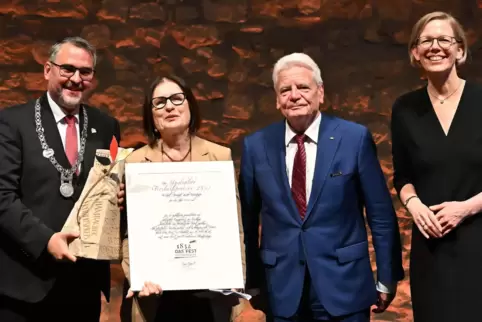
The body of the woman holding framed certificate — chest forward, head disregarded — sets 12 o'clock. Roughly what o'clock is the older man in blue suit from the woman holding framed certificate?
The older man in blue suit is roughly at 9 o'clock from the woman holding framed certificate.

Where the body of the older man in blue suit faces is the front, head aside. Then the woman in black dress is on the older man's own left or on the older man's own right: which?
on the older man's own left

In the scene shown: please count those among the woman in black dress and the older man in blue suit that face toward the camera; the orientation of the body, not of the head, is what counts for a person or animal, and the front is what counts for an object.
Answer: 2

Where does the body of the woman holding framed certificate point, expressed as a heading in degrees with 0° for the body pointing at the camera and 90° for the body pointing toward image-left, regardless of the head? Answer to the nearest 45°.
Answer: approximately 0°

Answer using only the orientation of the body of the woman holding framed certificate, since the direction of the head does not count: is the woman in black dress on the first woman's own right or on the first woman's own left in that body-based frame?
on the first woman's own left

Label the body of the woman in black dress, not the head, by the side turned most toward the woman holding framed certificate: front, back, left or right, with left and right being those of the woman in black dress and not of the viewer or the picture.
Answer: right

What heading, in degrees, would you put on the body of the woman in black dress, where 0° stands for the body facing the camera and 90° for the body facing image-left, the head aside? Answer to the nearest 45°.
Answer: approximately 0°

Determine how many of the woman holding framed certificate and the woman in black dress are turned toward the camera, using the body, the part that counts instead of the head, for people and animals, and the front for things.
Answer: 2
